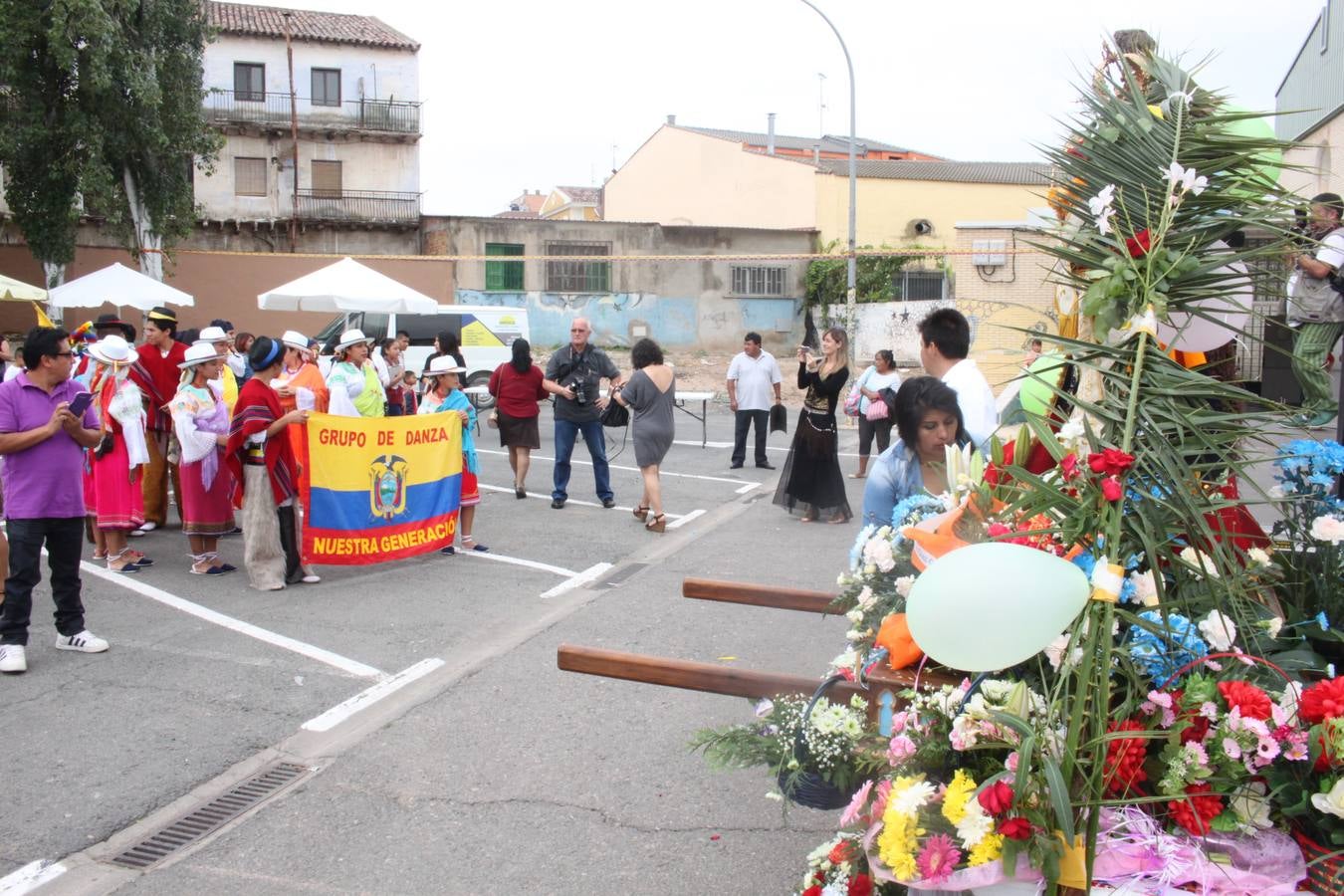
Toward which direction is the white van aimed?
to the viewer's left

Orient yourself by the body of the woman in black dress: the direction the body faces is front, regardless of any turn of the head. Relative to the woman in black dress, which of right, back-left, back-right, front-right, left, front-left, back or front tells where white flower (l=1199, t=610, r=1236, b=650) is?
front-left

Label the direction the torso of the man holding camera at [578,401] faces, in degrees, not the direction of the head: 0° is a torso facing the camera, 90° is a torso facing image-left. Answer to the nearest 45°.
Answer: approximately 0°

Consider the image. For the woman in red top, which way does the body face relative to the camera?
away from the camera

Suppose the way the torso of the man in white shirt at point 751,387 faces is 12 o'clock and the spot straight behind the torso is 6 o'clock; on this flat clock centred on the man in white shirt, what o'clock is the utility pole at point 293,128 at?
The utility pole is roughly at 5 o'clock from the man in white shirt.

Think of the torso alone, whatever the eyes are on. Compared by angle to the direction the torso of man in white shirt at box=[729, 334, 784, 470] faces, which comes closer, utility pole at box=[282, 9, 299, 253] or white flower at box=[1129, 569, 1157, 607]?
the white flower

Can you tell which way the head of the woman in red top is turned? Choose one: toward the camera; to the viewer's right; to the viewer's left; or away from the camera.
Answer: away from the camera

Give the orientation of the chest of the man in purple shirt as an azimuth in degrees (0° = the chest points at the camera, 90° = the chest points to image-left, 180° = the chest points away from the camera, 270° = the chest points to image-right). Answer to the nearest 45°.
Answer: approximately 315°

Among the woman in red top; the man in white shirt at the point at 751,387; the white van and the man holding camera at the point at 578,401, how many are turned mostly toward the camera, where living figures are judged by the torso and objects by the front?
2

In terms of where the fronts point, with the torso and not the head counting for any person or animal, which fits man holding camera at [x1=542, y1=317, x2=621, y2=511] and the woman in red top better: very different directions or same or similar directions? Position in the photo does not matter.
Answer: very different directions

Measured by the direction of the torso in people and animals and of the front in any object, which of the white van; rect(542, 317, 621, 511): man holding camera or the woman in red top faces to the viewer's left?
the white van

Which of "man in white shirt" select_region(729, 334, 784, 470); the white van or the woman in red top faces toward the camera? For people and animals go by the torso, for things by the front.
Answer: the man in white shirt

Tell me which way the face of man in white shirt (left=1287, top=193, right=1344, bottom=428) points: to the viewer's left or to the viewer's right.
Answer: to the viewer's left
